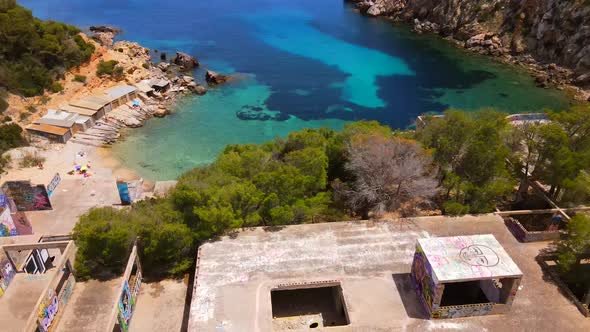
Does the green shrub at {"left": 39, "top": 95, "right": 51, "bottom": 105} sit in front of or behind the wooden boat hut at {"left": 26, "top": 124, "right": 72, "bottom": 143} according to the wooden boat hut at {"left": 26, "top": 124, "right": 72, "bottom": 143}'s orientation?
behind

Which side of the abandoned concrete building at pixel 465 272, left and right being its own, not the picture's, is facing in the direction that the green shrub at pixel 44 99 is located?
right

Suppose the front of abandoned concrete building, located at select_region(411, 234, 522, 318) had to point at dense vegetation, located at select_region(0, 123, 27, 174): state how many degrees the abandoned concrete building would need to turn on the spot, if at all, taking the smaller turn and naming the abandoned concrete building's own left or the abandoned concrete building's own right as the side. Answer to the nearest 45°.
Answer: approximately 90° to the abandoned concrete building's own right

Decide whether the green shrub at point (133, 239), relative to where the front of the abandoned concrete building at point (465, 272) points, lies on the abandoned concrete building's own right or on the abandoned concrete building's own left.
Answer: on the abandoned concrete building's own right

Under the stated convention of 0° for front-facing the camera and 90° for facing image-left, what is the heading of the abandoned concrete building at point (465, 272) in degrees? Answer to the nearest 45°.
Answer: approximately 0°

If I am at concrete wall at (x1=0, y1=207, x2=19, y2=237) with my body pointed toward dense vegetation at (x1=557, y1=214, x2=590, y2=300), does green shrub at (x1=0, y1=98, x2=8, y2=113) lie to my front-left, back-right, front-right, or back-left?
back-left

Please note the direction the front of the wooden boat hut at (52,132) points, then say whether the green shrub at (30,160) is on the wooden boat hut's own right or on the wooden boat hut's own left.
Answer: on the wooden boat hut's own right

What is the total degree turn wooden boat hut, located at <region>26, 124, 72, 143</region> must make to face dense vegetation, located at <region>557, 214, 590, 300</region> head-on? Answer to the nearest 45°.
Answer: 0° — it already faces it

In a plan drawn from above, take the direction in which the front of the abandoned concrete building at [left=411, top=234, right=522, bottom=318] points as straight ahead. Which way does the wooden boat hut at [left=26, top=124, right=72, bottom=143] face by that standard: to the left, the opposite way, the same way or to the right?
to the left

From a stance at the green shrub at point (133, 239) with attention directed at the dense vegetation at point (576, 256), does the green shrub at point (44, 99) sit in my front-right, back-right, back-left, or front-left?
back-left

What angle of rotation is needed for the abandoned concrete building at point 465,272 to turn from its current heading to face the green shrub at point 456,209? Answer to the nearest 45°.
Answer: approximately 180°

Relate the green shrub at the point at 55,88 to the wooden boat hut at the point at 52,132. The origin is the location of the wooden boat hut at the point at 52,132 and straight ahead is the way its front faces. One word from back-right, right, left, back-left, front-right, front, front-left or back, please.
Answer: back-left

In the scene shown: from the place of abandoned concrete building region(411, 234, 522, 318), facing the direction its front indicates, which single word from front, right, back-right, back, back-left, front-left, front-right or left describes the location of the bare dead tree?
back-right

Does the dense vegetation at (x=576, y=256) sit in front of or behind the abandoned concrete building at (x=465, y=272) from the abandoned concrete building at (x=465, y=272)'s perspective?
behind
